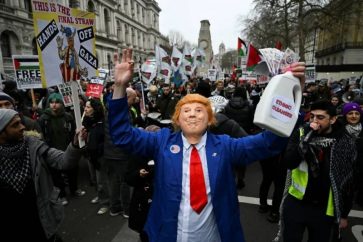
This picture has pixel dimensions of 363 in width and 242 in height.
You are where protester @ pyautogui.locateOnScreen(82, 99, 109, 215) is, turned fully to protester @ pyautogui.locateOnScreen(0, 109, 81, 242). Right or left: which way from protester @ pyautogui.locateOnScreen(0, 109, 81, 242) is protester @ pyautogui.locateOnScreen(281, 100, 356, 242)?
left

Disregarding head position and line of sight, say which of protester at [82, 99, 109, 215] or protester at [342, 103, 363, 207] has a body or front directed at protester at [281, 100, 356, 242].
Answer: protester at [342, 103, 363, 207]

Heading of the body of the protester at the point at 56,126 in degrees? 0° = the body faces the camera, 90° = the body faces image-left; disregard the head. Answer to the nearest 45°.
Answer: approximately 0°

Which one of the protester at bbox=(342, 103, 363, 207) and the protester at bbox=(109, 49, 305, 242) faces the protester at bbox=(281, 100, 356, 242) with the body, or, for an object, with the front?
the protester at bbox=(342, 103, 363, 207)

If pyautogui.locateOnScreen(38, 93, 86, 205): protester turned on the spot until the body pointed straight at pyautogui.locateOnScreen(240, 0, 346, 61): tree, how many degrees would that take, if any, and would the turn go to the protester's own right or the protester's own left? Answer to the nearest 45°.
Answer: approximately 135° to the protester's own left

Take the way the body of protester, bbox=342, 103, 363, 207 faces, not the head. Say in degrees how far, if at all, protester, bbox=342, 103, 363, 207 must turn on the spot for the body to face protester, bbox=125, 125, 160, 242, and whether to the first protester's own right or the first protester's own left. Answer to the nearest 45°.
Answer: approximately 45° to the first protester's own right

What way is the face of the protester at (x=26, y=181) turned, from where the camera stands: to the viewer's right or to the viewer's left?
to the viewer's right

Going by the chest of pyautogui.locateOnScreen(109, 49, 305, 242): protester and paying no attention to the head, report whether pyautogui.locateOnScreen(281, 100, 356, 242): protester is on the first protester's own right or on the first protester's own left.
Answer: on the first protester's own left
